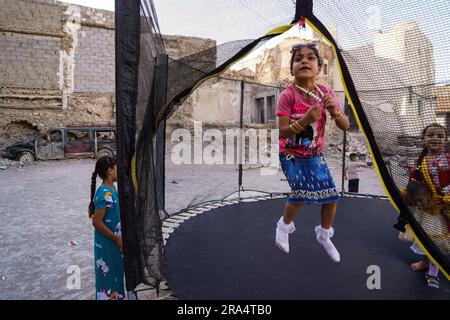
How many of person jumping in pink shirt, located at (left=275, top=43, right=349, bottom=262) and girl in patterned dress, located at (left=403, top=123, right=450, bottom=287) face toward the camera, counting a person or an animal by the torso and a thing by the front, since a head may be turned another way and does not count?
2

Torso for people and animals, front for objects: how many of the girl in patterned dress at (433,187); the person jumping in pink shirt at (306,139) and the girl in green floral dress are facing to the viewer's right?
1

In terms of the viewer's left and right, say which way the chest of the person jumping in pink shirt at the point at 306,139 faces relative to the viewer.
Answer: facing the viewer

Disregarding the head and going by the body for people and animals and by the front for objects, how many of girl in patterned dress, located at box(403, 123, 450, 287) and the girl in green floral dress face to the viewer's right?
1

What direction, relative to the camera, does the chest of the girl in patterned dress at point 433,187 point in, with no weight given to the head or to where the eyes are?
toward the camera

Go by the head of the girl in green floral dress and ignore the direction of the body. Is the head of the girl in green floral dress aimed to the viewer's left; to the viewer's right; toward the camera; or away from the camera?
to the viewer's right

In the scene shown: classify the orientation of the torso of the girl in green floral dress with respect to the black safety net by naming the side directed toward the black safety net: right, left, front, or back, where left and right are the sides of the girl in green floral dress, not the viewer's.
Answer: front

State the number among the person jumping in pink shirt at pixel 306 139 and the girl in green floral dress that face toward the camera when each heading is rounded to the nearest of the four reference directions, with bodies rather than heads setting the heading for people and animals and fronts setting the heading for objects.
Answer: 1

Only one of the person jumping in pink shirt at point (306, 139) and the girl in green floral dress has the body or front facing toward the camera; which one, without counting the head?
the person jumping in pink shirt

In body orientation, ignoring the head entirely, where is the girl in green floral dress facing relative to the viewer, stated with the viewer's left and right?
facing to the right of the viewer
